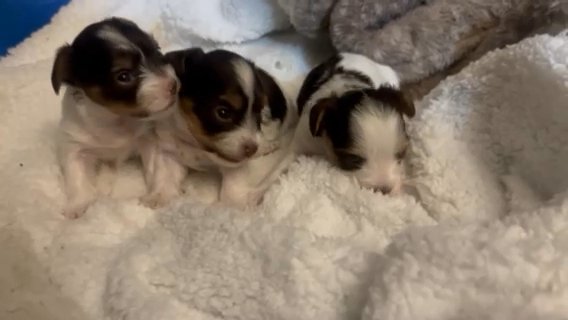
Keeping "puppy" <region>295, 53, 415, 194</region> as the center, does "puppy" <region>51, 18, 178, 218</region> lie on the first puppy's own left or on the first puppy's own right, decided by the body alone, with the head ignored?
on the first puppy's own right

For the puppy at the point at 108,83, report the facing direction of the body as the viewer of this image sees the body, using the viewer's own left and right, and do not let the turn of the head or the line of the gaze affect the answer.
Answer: facing the viewer and to the right of the viewer

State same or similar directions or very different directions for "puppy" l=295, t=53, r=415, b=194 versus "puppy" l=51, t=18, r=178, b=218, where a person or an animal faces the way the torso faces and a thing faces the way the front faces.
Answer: same or similar directions

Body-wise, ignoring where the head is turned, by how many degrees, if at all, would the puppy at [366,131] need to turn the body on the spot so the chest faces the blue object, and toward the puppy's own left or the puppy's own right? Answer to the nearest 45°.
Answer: approximately 180°

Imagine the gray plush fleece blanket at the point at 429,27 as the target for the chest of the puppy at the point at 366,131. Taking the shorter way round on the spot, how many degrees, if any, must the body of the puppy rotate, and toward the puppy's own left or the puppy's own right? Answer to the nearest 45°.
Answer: approximately 135° to the puppy's own left

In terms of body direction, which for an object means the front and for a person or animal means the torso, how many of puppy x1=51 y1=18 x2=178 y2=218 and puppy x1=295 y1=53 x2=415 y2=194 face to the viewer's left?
0
